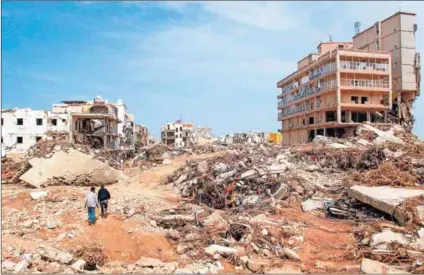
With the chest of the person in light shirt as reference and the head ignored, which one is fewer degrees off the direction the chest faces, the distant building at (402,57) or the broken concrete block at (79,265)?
the distant building

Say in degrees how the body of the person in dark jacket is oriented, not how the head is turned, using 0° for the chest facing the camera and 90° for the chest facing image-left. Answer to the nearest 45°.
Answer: approximately 180°

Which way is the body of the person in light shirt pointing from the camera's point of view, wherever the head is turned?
away from the camera

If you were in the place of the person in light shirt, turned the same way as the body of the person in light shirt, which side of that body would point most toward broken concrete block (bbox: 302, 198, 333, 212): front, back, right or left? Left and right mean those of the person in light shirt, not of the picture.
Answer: right

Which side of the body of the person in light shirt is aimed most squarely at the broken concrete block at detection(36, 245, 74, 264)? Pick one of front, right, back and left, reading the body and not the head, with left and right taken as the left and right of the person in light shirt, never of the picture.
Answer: back

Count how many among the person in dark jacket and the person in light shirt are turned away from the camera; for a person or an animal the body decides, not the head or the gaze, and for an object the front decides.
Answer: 2

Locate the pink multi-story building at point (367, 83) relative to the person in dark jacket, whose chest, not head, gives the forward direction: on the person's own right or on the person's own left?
on the person's own right

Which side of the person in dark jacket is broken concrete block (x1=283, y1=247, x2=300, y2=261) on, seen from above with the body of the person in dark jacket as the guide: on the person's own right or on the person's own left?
on the person's own right

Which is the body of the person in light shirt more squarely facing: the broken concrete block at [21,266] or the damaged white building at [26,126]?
the damaged white building

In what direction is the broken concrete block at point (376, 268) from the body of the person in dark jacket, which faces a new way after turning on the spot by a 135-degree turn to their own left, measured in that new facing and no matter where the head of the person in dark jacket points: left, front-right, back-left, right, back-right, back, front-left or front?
left

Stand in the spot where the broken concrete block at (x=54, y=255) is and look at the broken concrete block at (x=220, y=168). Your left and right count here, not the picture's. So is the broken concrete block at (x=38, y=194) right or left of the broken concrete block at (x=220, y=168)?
left
